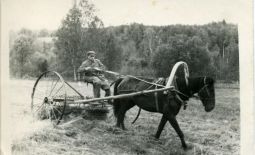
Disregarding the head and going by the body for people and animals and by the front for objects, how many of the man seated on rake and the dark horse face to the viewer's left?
0

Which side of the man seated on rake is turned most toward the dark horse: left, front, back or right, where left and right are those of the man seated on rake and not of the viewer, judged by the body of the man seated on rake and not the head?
front

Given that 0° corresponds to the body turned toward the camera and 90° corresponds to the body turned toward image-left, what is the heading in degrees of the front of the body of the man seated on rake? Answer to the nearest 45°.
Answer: approximately 315°

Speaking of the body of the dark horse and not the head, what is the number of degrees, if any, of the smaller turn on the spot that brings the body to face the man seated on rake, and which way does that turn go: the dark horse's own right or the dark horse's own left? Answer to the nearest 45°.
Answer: approximately 135° to the dark horse's own right

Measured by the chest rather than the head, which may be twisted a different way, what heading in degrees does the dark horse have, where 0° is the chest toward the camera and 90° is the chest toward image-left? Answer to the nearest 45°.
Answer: approximately 315°
